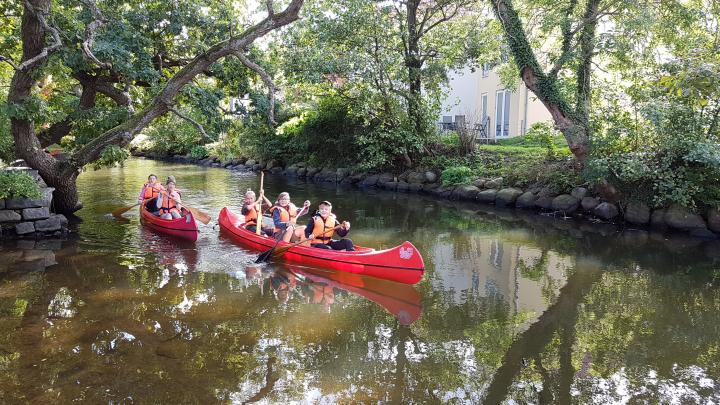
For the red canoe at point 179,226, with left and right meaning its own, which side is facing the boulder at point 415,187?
left

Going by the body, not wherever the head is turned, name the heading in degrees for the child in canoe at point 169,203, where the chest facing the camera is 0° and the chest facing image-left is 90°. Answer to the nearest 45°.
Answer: approximately 0°

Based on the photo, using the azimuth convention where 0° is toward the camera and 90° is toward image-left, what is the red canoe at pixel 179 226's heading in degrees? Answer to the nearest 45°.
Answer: approximately 315°

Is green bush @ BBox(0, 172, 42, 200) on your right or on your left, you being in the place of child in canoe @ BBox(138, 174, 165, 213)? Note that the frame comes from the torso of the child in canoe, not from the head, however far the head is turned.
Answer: on your right

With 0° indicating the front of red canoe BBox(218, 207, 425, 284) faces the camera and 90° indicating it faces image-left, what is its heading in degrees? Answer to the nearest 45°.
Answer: approximately 315°

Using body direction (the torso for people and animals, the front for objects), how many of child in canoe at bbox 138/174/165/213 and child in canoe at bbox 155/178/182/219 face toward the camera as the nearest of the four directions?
2
